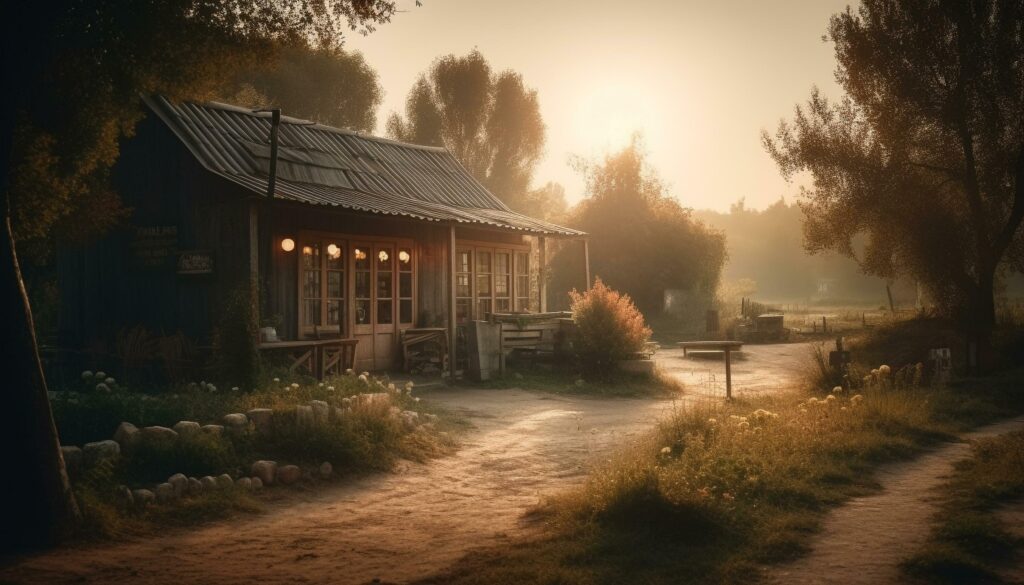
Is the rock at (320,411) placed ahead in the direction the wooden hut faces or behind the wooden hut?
ahead

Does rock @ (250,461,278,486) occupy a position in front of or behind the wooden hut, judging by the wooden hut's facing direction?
in front

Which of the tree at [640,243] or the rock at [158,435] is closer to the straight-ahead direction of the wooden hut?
the rock

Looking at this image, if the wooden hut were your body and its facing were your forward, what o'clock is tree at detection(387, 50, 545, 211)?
The tree is roughly at 8 o'clock from the wooden hut.

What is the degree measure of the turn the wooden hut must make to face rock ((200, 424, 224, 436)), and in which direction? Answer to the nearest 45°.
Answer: approximately 45° to its right

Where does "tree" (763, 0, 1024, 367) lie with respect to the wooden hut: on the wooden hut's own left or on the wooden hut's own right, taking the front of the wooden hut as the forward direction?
on the wooden hut's own left

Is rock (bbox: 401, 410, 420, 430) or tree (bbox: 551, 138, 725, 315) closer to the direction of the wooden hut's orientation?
the rock

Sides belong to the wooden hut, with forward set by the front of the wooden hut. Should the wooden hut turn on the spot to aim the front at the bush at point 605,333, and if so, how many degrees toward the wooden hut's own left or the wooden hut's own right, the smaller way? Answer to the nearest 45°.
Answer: approximately 45° to the wooden hut's own left

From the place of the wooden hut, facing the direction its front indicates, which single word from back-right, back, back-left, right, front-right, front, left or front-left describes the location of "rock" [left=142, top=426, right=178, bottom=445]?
front-right

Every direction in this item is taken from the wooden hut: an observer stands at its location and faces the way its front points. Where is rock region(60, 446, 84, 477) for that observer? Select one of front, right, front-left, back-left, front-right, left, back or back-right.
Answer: front-right

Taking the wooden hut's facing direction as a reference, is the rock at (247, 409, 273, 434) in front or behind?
in front

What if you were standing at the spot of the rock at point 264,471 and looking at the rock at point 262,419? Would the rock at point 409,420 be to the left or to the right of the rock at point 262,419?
right

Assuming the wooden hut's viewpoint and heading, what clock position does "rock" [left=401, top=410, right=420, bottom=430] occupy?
The rock is roughly at 1 o'clock from the wooden hut.

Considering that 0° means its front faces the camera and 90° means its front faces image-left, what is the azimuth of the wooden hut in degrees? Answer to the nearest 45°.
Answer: approximately 315°

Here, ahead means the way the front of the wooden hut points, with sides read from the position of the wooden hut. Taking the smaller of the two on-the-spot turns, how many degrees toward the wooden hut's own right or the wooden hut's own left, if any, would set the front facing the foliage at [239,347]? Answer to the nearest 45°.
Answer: approximately 45° to the wooden hut's own right

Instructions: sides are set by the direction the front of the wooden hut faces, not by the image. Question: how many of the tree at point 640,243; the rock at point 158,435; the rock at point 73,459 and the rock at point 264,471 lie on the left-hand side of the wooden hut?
1

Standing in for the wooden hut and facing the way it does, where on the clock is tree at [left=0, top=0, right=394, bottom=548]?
The tree is roughly at 2 o'clock from the wooden hut.

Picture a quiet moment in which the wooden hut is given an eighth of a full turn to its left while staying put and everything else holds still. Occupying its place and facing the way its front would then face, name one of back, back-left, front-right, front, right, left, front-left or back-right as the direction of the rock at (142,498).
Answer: right
